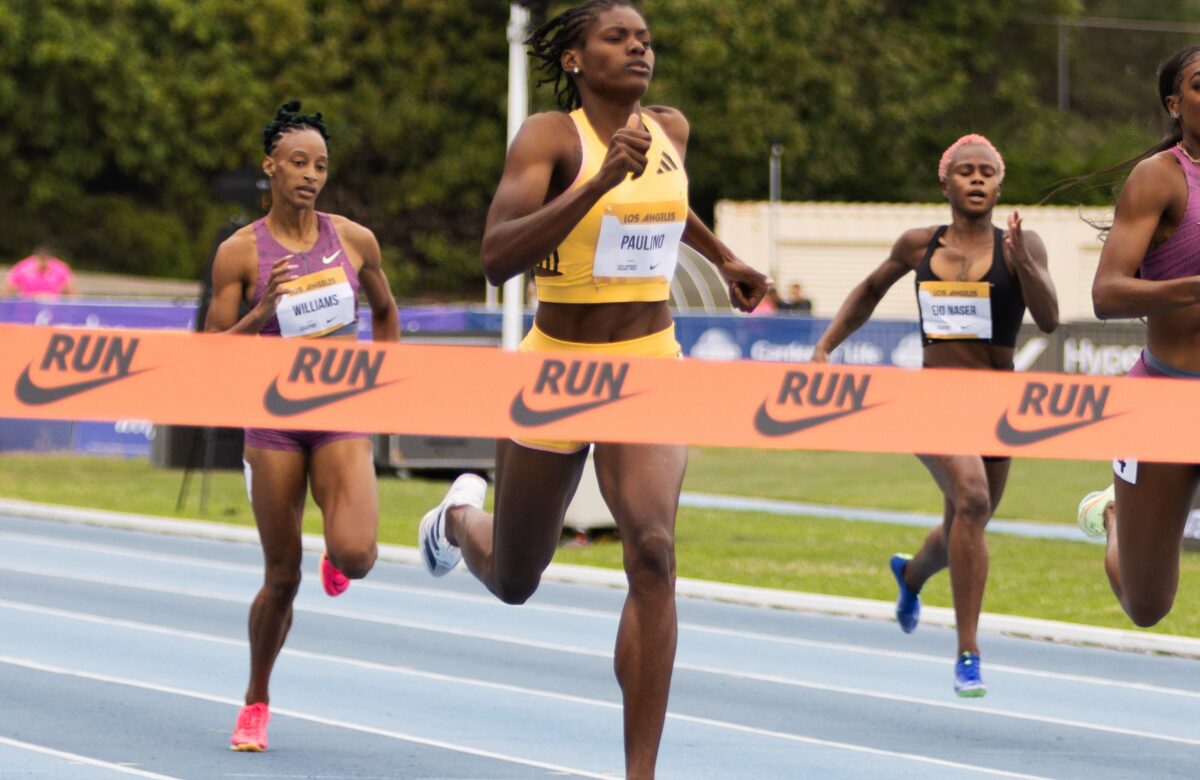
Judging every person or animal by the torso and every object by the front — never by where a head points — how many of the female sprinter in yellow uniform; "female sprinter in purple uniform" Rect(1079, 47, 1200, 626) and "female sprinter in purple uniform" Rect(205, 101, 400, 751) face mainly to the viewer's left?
0

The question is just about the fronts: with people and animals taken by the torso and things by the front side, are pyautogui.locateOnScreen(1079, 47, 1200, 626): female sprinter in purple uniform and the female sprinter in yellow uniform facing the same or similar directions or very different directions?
same or similar directions

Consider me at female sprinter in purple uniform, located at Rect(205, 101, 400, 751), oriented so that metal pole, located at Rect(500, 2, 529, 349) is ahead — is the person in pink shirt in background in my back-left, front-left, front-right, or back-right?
front-left

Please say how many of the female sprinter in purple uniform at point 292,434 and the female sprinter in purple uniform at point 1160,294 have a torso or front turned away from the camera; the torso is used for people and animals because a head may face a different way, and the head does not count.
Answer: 0

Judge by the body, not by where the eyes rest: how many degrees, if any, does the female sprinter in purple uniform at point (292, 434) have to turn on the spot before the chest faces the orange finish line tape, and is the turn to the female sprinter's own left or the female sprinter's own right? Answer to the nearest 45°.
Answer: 0° — they already face it

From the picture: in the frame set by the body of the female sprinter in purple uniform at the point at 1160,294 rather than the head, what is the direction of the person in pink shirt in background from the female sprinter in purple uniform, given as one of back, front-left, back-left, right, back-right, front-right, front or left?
back

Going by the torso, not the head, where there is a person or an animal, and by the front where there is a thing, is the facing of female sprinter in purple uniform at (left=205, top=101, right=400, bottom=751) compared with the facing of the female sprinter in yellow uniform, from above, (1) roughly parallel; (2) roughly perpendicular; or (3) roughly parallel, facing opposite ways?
roughly parallel

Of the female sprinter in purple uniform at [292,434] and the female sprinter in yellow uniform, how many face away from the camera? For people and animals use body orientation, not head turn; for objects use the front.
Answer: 0

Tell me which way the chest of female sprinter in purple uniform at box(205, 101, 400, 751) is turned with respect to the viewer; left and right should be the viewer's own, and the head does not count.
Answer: facing the viewer and to the right of the viewer

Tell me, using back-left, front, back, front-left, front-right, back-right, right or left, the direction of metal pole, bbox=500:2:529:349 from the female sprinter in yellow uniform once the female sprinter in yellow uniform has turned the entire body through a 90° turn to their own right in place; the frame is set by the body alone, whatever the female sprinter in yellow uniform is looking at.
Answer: back-right

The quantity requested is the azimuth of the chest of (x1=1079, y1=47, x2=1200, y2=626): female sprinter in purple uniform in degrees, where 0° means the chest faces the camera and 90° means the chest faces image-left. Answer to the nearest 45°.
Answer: approximately 315°

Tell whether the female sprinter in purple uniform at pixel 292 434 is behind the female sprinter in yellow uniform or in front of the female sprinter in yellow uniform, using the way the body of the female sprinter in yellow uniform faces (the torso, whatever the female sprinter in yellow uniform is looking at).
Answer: behind

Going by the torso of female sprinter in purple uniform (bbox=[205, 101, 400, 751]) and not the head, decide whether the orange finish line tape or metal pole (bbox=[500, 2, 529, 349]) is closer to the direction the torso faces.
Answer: the orange finish line tape

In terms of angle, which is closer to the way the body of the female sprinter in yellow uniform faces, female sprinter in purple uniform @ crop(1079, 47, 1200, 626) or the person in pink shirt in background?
the female sprinter in purple uniform

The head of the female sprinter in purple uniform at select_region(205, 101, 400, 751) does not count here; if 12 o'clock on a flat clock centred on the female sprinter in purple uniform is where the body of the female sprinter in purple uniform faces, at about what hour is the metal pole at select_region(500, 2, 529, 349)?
The metal pole is roughly at 8 o'clock from the female sprinter in purple uniform.
